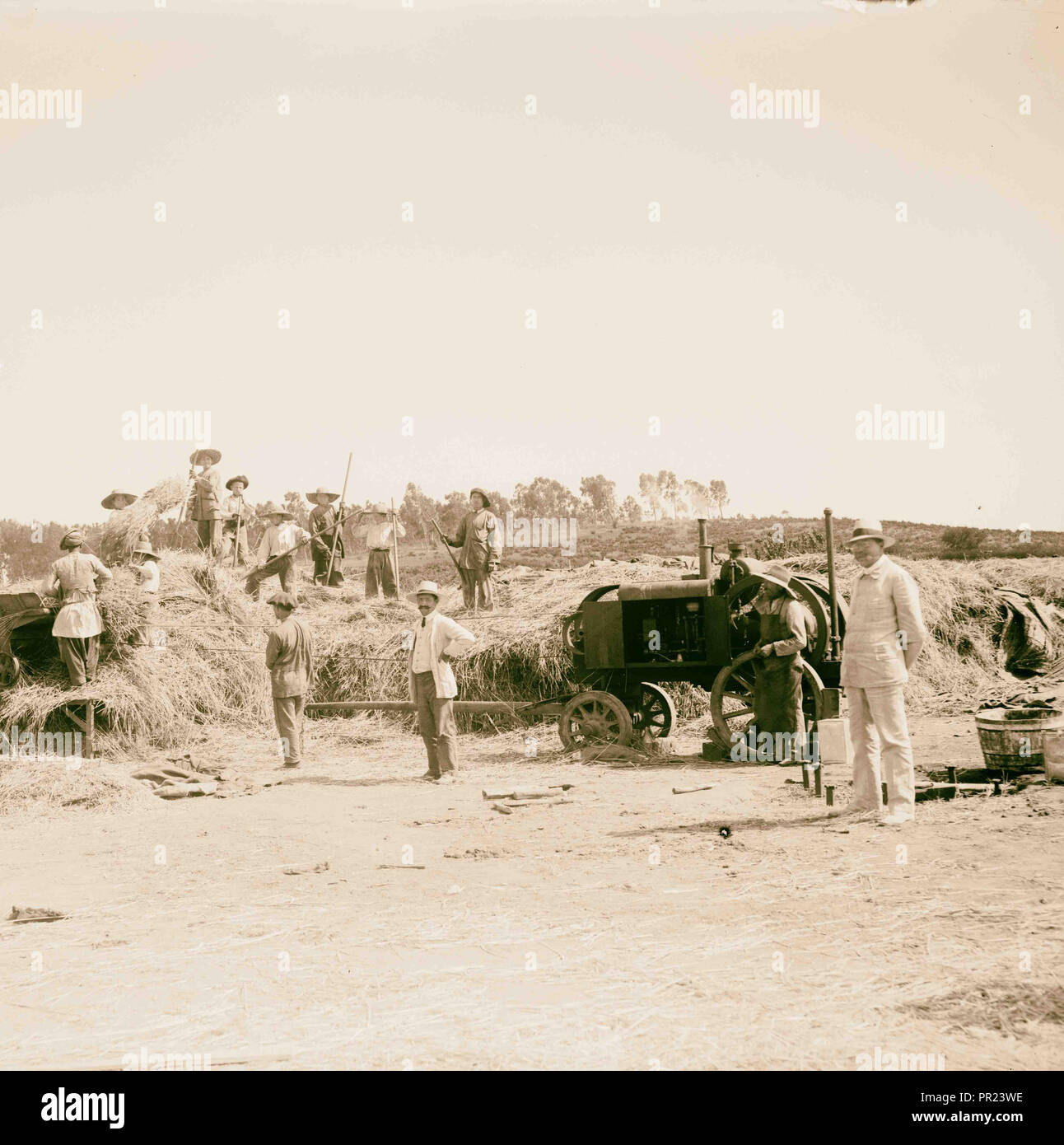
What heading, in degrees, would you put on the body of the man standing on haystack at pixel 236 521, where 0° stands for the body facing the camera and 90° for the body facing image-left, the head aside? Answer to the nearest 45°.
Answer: approximately 0°

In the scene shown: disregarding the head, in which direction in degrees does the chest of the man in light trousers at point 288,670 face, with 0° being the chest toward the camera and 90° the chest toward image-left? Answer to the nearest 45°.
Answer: approximately 135°

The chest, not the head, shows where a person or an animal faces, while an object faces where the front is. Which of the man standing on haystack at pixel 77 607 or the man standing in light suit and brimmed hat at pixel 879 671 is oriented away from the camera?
the man standing on haystack

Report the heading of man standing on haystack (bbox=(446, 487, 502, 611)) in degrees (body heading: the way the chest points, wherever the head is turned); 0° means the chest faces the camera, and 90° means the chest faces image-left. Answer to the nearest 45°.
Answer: approximately 45°

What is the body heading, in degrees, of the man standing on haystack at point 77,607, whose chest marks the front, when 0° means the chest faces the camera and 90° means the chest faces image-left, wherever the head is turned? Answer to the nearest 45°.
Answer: approximately 180°

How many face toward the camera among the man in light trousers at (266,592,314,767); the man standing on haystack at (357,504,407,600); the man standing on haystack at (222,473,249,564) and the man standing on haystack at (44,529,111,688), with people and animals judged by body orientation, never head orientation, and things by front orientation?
2

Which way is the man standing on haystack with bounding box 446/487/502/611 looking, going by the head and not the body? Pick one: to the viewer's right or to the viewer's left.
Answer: to the viewer's left
